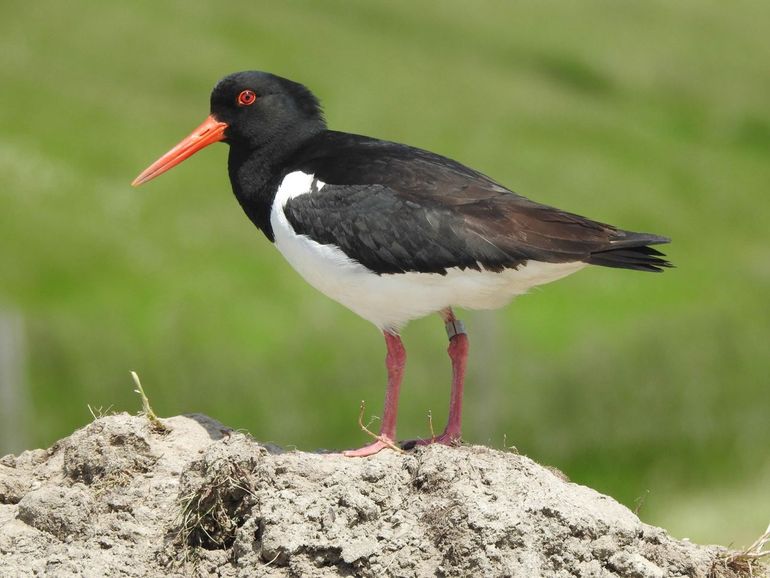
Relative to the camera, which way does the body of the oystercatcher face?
to the viewer's left

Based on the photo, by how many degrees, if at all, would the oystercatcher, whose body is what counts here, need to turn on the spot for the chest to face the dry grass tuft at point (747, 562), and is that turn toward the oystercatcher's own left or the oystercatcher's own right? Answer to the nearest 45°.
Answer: approximately 180°
